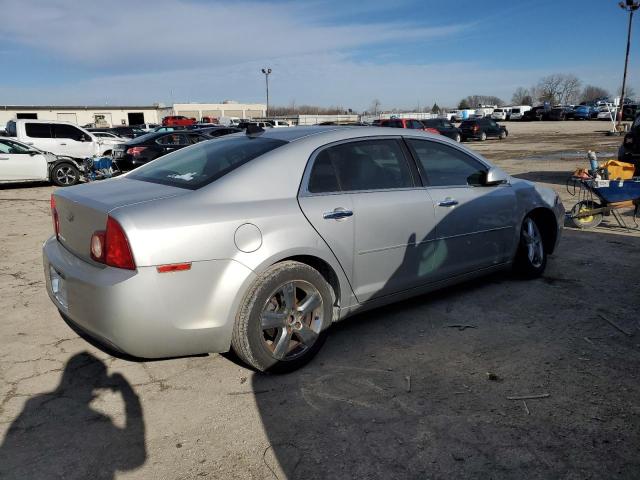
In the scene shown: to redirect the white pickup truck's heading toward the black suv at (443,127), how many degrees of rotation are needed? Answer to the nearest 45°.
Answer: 0° — it already faces it

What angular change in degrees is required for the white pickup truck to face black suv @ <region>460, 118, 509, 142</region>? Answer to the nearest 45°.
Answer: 0° — it already faces it

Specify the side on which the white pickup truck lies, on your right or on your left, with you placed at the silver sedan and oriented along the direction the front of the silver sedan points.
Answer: on your left

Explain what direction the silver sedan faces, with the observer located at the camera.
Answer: facing away from the viewer and to the right of the viewer

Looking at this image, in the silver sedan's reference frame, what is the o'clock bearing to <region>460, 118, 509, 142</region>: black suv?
The black suv is roughly at 11 o'clock from the silver sedan.

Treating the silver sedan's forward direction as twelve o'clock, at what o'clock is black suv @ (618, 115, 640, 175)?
The black suv is roughly at 12 o'clock from the silver sedan.

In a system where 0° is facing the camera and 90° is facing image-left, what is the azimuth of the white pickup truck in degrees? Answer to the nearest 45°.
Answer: approximately 270°

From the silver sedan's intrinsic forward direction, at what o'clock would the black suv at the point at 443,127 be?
The black suv is roughly at 11 o'clock from the silver sedan.

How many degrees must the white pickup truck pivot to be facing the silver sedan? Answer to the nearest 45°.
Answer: approximately 90° to its right

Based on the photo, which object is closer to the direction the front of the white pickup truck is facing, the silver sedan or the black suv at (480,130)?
the black suv
